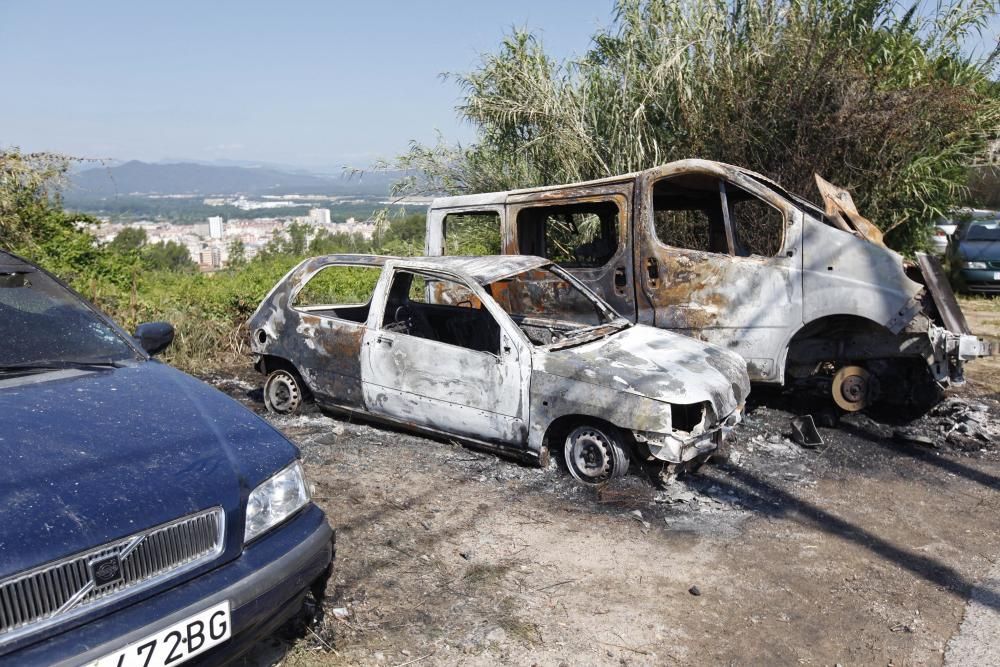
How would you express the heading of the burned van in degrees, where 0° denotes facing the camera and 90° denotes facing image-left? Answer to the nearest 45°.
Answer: approximately 315°

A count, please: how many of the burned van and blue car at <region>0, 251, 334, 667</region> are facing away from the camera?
0

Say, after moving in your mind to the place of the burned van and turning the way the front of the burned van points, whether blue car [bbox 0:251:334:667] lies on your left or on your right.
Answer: on your right

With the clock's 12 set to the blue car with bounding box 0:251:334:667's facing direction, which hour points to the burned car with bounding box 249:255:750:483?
The burned car is roughly at 9 o'clock from the blue car.

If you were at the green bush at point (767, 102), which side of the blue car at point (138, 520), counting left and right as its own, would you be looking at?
left

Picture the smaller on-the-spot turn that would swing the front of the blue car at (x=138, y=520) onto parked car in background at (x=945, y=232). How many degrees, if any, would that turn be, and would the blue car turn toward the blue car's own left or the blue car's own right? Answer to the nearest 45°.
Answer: approximately 90° to the blue car's own left

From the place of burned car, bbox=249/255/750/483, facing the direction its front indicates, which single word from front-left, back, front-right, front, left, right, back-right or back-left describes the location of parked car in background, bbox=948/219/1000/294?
left

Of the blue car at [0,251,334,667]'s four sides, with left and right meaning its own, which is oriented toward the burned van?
left

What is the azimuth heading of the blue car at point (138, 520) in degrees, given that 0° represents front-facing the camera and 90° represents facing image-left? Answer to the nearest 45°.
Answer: approximately 315°
